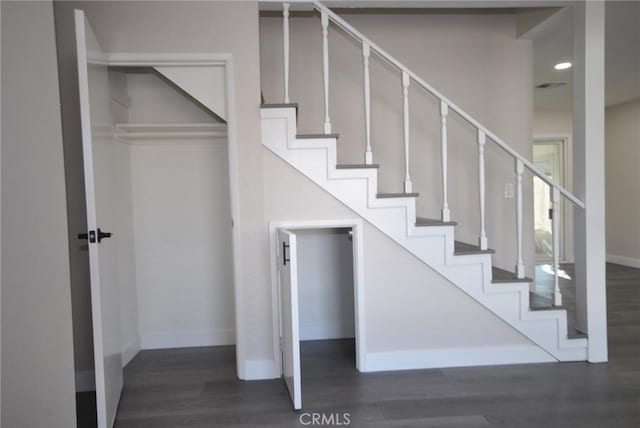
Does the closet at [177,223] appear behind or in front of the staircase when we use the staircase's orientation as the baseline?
behind

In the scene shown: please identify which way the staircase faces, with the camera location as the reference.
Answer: facing to the right of the viewer

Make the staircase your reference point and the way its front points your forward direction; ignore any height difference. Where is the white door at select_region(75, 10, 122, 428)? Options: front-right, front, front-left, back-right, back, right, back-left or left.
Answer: back-right

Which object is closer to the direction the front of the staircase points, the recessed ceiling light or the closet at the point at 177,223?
the recessed ceiling light

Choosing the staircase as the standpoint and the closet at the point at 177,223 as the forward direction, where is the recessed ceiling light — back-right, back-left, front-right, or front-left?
back-right

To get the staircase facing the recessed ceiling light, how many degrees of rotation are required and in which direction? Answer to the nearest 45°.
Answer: approximately 45° to its left
